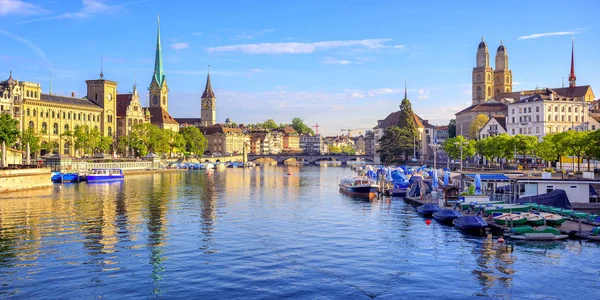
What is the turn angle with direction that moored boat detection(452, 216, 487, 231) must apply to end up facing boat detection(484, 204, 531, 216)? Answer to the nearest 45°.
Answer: approximately 135° to its right

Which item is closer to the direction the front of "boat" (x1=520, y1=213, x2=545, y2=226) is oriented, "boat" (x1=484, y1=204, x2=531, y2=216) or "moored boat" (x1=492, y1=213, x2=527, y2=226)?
the moored boat

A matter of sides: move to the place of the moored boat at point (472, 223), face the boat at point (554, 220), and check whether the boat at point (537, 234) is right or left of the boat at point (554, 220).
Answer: right

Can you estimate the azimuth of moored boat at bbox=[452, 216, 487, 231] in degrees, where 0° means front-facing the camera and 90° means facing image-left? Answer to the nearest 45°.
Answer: approximately 90°

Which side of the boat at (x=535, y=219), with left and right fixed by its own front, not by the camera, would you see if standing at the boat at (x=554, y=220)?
back

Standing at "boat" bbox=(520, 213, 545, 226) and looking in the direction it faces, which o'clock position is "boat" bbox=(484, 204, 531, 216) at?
"boat" bbox=(484, 204, 531, 216) is roughly at 2 o'clock from "boat" bbox=(520, 213, 545, 226).

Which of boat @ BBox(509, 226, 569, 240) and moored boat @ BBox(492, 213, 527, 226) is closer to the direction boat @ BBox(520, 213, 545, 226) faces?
the moored boat

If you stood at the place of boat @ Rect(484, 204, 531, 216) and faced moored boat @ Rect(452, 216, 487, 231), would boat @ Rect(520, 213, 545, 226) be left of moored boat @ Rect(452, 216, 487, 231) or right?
left

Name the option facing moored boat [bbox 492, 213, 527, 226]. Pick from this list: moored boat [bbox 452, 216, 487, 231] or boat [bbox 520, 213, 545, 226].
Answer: the boat

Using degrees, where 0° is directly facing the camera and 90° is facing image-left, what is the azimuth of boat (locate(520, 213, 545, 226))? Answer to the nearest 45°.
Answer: approximately 90°

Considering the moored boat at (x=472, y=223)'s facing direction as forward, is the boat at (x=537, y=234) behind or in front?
behind

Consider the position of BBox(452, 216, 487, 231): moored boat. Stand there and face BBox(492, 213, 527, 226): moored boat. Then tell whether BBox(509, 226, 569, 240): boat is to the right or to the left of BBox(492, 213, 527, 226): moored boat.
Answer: right
